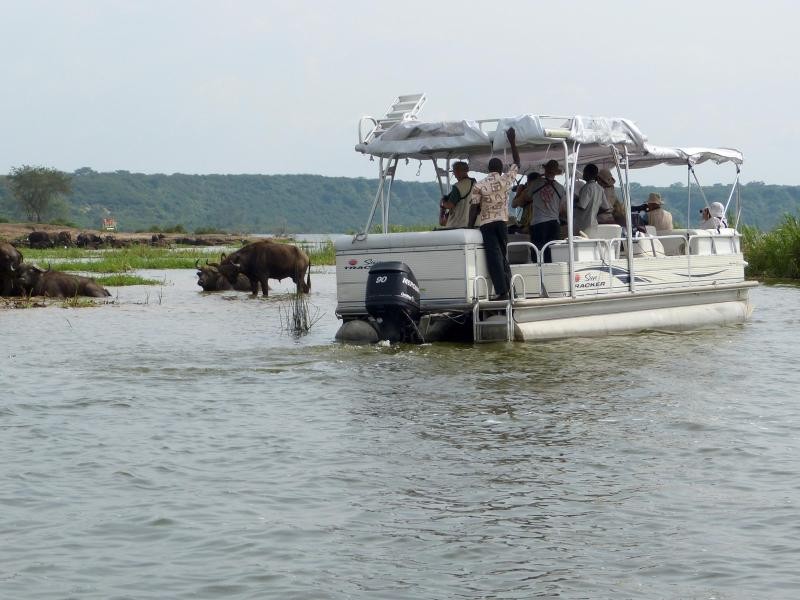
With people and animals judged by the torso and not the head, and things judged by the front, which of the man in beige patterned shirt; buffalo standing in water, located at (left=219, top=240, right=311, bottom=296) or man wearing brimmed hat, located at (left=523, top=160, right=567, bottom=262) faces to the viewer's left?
the buffalo standing in water

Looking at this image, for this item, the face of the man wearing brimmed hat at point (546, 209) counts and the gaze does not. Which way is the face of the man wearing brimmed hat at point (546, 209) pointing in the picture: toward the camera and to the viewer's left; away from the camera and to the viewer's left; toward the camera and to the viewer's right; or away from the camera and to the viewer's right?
away from the camera and to the viewer's left

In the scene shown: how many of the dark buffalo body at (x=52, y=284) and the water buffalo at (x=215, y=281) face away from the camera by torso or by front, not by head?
0

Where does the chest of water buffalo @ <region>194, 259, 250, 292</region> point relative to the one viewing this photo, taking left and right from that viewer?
facing to the left of the viewer

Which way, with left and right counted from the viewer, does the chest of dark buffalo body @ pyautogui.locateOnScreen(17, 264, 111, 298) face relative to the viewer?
facing to the left of the viewer

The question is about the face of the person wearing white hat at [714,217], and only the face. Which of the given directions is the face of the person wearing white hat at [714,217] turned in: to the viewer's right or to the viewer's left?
to the viewer's left

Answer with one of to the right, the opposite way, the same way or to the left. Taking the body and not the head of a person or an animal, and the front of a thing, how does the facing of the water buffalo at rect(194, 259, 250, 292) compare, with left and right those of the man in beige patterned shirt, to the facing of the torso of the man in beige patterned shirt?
to the left

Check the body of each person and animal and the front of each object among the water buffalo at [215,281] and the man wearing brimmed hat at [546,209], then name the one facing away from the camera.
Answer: the man wearing brimmed hat

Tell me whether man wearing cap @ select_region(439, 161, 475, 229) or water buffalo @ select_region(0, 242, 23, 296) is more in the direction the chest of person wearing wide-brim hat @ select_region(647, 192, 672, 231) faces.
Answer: the water buffalo

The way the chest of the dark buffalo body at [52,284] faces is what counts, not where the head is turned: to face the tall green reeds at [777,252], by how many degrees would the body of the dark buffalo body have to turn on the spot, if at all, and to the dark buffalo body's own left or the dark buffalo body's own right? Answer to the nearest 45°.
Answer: approximately 180°

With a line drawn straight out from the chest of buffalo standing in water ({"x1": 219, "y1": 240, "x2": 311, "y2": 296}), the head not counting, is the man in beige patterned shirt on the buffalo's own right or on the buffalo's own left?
on the buffalo's own left

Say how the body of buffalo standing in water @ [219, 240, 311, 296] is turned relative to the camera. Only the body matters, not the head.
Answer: to the viewer's left

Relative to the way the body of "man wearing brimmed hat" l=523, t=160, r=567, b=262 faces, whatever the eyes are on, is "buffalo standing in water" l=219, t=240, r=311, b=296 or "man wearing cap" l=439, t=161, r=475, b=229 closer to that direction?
the buffalo standing in water

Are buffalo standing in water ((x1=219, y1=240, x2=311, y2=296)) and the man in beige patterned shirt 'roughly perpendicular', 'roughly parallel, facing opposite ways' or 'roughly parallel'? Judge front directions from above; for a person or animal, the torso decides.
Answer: roughly perpendicular

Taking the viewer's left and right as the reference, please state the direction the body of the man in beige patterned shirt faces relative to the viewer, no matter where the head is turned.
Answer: facing away from the viewer

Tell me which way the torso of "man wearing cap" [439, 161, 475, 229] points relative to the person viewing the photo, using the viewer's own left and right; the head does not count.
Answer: facing away from the viewer and to the left of the viewer
